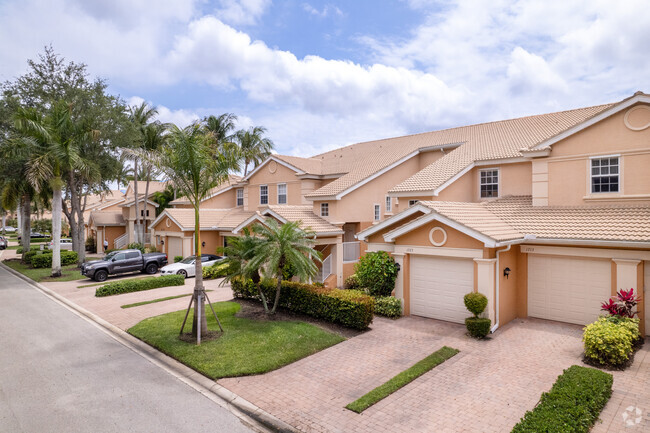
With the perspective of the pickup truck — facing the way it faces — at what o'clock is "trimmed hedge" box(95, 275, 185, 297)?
The trimmed hedge is roughly at 9 o'clock from the pickup truck.

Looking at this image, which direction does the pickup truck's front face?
to the viewer's left

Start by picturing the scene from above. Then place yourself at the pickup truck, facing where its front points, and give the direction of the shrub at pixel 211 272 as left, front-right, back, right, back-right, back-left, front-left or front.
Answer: back-left

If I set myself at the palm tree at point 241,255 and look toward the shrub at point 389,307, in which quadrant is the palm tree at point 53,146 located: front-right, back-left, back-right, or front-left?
back-left

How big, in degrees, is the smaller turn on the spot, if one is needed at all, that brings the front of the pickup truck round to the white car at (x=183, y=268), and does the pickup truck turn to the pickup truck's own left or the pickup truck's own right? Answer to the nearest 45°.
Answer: approximately 135° to the pickup truck's own left
